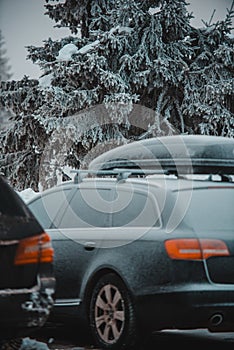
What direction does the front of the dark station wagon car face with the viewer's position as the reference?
facing away from the viewer and to the left of the viewer

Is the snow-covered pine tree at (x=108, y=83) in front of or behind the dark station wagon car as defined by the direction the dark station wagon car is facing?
in front

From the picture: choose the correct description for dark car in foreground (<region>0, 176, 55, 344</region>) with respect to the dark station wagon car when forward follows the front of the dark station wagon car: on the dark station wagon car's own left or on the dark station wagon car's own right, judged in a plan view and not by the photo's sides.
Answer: on the dark station wagon car's own left

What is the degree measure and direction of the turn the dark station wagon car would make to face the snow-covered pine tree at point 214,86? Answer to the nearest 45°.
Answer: approximately 45° to its right

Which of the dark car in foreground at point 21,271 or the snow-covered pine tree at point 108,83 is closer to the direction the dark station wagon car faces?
the snow-covered pine tree

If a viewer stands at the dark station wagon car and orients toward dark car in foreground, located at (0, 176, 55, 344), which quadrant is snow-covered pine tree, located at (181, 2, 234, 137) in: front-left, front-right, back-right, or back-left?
back-right
